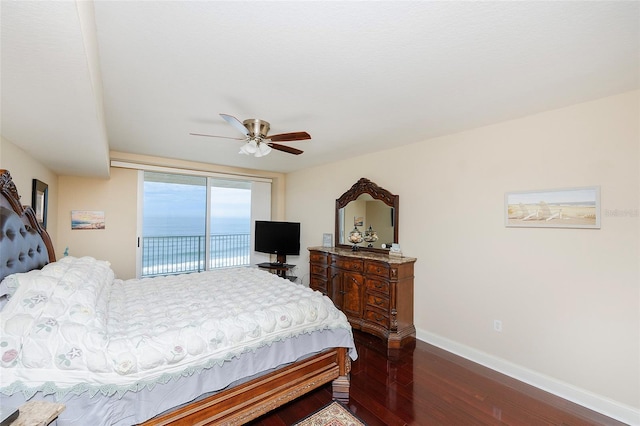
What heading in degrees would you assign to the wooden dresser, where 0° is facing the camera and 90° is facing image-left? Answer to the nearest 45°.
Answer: approximately 45°

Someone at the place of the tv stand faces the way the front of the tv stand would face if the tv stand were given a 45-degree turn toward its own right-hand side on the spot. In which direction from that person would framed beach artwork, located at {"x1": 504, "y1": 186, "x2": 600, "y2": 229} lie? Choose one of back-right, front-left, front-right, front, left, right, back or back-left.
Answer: back-left

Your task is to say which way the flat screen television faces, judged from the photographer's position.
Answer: facing the viewer and to the left of the viewer

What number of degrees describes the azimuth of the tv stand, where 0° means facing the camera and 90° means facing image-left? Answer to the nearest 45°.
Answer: approximately 45°

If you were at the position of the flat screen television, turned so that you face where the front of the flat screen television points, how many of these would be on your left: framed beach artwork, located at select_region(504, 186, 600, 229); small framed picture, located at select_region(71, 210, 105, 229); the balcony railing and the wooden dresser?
2

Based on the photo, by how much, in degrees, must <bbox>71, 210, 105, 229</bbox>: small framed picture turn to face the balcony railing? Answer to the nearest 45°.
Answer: approximately 90° to its left

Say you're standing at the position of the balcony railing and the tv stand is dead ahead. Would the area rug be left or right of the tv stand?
right

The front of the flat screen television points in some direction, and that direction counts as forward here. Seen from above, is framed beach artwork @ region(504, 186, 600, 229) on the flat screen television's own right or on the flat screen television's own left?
on the flat screen television's own left

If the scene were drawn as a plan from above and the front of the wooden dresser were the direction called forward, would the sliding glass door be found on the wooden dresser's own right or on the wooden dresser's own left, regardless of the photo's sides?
on the wooden dresser's own right

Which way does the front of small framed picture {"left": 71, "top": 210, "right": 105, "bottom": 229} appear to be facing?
toward the camera

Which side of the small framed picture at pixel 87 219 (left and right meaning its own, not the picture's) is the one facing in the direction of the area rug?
front

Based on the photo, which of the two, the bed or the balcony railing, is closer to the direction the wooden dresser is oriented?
the bed

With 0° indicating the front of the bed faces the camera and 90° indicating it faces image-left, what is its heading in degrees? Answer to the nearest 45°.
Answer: approximately 270°
